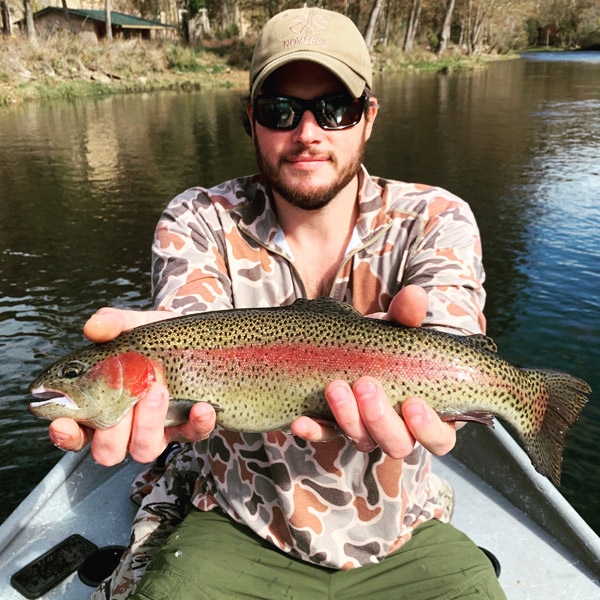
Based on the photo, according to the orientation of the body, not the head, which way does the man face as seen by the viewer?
toward the camera

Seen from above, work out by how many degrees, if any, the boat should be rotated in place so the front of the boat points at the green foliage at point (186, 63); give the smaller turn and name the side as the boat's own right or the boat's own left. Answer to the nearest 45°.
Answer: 0° — it already faces it

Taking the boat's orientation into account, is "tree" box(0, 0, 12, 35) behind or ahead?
ahead

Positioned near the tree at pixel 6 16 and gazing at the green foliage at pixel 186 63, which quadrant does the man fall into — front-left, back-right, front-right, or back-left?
front-right

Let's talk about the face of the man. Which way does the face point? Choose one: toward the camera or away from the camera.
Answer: toward the camera

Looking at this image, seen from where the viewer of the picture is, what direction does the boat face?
facing away from the viewer
